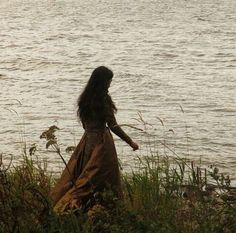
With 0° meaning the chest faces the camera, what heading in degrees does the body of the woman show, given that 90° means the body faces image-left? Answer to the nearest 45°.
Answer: approximately 225°
